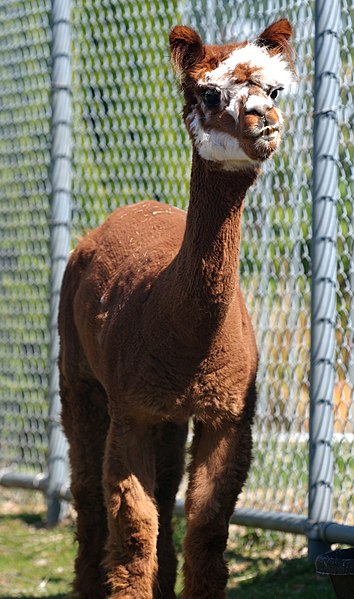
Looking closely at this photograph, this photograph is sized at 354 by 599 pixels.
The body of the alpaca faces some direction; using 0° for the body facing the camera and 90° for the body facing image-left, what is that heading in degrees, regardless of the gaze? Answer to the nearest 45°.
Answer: approximately 315°

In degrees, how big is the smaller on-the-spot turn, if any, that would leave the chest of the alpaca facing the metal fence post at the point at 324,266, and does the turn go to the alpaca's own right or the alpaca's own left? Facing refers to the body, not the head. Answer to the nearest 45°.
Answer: approximately 90° to the alpaca's own left

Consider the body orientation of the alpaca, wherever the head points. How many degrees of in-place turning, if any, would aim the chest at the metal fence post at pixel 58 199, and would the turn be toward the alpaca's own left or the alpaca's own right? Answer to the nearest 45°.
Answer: approximately 135° to the alpaca's own left

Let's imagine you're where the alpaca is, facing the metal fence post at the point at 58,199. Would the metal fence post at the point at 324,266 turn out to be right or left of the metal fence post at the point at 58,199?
right
